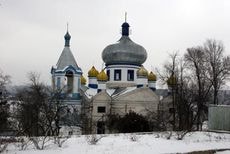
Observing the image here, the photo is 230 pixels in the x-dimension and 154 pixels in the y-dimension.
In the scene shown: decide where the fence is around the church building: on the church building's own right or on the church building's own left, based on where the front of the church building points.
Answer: on the church building's own left

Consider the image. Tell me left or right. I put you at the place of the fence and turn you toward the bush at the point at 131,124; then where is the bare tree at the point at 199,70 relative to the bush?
right

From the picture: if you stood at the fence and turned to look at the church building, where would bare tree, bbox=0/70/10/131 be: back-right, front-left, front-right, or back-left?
front-left

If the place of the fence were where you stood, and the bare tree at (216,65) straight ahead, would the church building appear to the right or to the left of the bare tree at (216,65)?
left

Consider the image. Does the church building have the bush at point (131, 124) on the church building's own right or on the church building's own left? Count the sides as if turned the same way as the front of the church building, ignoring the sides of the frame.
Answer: on the church building's own left

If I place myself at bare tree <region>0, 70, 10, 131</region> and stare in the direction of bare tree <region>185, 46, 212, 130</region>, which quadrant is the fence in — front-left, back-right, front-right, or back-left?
front-right

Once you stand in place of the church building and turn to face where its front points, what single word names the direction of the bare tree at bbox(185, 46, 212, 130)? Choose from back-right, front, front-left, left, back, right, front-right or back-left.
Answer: back-left
